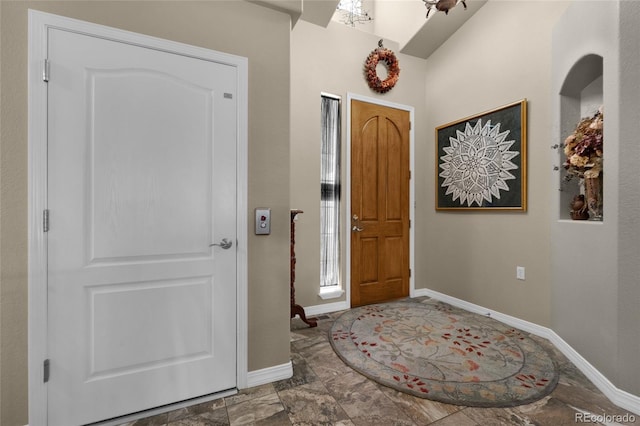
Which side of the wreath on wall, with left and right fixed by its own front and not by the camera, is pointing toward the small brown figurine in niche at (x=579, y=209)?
front

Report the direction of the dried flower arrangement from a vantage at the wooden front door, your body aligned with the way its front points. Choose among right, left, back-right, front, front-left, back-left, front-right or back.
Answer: front

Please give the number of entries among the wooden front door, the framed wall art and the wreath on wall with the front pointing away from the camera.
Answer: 0

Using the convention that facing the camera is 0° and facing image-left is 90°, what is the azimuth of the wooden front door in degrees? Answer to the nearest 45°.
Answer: approximately 315°

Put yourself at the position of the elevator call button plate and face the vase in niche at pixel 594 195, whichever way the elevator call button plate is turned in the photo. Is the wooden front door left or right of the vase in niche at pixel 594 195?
left

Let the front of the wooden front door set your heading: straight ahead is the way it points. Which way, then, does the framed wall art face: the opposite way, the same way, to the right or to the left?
to the right

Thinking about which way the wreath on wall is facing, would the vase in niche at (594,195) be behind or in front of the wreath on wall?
in front

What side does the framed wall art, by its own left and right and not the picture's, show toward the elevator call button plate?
front

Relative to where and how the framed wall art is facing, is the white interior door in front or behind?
in front

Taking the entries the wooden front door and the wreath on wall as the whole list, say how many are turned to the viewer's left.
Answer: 0

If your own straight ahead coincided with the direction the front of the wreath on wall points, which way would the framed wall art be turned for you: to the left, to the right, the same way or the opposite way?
to the right

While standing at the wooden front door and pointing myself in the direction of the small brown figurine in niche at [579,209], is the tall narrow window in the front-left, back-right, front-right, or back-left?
back-right

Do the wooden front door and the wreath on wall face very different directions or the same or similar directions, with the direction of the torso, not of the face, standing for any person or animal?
same or similar directions

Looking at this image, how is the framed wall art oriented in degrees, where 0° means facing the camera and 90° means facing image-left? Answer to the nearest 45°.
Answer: approximately 45°
